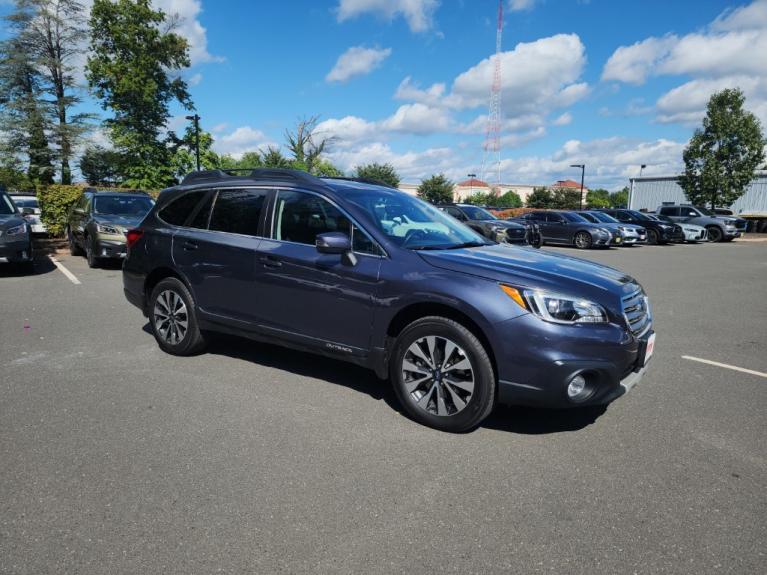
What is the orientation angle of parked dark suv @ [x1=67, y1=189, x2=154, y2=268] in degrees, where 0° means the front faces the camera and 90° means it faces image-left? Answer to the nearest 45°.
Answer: approximately 315°

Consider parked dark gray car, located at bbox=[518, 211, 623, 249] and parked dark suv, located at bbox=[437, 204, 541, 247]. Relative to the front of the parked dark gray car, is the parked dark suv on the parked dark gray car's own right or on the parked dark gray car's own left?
on the parked dark gray car's own right

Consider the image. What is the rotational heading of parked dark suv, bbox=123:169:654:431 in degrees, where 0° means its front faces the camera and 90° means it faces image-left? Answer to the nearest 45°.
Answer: approximately 315°

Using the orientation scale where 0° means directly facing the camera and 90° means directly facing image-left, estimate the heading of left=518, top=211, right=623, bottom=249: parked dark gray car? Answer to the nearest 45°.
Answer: approximately 315°

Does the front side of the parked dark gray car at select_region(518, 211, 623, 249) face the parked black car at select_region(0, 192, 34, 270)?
no

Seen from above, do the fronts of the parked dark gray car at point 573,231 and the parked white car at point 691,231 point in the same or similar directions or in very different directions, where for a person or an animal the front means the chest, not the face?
same or similar directions

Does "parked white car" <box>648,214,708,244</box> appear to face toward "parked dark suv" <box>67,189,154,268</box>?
no

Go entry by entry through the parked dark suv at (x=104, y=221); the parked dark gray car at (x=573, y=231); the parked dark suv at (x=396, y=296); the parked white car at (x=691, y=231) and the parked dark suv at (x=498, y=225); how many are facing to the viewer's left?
0

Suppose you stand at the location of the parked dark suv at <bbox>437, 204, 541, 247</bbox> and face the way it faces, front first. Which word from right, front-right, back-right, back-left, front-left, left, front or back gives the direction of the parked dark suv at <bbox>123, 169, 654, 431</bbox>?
front-right

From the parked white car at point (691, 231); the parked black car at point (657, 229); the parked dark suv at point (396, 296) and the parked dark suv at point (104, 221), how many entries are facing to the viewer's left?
0

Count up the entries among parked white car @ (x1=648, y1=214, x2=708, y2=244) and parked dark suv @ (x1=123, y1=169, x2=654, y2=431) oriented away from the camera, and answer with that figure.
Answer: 0

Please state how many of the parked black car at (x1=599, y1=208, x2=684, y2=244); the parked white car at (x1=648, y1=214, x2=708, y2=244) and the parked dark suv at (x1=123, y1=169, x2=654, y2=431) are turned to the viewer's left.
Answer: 0

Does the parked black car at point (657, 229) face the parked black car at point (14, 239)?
no

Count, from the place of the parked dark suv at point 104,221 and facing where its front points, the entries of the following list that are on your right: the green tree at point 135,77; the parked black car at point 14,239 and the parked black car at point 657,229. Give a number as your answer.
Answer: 1

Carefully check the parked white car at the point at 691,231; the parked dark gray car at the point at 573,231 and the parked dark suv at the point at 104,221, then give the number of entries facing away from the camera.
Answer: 0

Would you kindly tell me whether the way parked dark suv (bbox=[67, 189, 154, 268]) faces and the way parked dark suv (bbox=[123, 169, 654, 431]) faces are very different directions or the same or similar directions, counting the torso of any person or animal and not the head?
same or similar directions

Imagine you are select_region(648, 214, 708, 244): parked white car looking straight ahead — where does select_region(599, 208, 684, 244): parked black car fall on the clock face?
The parked black car is roughly at 3 o'clock from the parked white car.

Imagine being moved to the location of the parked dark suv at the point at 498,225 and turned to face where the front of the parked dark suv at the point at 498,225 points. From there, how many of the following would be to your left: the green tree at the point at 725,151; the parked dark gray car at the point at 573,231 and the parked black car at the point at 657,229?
3

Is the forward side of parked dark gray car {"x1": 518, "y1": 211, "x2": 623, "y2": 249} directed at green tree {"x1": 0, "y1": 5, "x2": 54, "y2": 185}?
no

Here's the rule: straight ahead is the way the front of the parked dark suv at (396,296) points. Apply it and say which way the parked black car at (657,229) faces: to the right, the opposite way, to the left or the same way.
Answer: the same way

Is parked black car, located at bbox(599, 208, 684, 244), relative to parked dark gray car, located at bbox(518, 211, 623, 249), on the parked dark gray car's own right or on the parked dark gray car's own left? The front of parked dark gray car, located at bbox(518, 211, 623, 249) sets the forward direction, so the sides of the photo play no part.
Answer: on the parked dark gray car's own left
